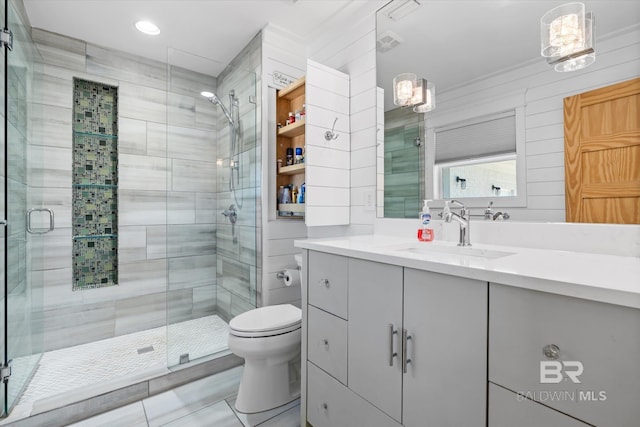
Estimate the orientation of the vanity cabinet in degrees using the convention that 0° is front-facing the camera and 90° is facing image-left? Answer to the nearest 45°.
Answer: approximately 45°

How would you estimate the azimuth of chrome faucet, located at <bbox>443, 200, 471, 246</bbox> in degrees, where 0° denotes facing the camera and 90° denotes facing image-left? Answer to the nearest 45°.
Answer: approximately 45°

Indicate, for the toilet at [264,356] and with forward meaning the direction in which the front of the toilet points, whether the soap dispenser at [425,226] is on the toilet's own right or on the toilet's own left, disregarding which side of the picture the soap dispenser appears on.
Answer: on the toilet's own left

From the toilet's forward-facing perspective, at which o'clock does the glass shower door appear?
The glass shower door is roughly at 2 o'clock from the toilet.

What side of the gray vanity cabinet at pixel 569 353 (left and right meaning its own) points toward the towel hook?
right
